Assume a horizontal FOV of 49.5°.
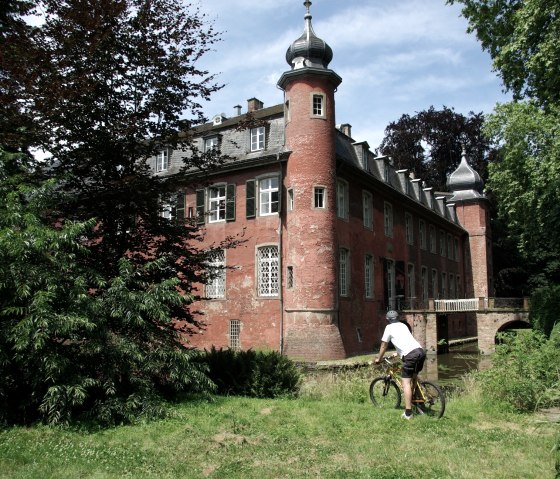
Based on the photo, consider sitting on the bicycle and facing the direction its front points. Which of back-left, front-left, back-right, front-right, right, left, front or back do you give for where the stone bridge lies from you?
front-right

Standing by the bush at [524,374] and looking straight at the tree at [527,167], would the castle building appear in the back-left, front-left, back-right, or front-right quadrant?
front-left

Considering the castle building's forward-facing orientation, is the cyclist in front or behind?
in front

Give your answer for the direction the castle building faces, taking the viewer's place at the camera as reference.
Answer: facing the viewer and to the right of the viewer

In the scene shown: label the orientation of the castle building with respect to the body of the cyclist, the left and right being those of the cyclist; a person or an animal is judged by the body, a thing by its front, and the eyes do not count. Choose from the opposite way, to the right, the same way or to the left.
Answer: the opposite way
